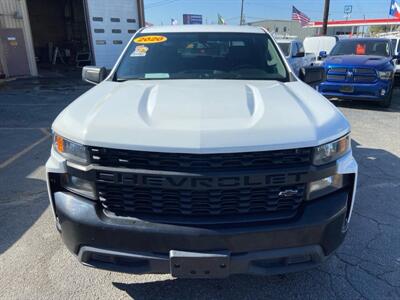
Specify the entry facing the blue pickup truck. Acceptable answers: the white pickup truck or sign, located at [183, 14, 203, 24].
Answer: the sign

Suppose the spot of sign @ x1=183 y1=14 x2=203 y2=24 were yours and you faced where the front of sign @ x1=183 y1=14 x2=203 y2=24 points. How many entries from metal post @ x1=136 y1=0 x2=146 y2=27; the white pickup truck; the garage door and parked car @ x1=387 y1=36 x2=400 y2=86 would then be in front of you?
4

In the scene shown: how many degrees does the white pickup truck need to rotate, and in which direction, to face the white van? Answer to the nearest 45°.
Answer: approximately 180°

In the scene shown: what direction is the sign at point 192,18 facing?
toward the camera

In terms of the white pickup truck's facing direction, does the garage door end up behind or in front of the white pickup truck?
behind

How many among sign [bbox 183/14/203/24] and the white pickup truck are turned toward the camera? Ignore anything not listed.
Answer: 2

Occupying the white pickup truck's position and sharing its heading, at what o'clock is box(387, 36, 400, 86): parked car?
The parked car is roughly at 7 o'clock from the white pickup truck.

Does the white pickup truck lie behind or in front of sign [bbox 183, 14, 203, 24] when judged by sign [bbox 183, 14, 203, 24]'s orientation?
in front

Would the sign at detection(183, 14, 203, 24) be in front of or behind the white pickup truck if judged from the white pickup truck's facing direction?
behind

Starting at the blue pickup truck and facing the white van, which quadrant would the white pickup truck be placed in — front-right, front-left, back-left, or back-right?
back-left

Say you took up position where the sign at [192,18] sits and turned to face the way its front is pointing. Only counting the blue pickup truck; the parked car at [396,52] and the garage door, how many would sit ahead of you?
3

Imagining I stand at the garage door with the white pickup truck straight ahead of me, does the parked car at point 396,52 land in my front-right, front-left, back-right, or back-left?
front-left
